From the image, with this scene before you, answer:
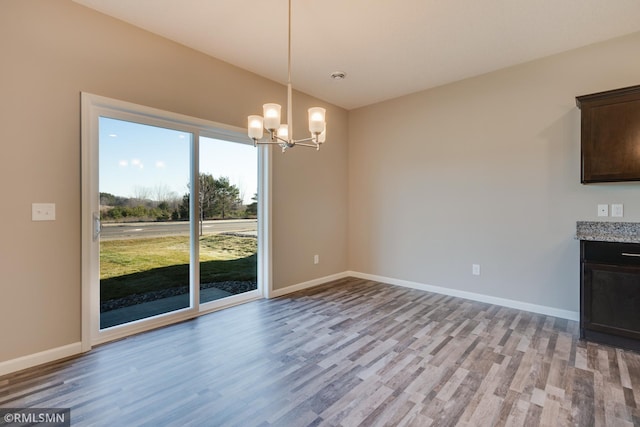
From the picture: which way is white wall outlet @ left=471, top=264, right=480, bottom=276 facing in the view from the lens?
facing the viewer

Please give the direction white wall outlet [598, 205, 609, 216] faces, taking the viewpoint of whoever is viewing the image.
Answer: facing the viewer

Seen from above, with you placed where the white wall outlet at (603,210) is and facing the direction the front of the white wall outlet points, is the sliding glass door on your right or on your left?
on your right

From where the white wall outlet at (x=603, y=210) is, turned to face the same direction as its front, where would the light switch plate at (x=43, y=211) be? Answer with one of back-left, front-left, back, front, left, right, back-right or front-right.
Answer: front-right

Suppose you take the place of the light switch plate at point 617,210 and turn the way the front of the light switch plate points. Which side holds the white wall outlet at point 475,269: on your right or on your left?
on your right

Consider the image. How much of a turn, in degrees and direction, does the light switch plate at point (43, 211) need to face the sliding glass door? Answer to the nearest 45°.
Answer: approximately 90° to its left

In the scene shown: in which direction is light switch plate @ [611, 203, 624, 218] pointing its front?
toward the camera

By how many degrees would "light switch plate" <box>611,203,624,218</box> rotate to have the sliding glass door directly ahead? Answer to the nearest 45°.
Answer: approximately 45° to its right

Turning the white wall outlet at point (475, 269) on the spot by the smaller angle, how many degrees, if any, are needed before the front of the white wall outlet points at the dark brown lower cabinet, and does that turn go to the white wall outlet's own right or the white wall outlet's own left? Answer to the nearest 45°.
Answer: approximately 45° to the white wall outlet's own left

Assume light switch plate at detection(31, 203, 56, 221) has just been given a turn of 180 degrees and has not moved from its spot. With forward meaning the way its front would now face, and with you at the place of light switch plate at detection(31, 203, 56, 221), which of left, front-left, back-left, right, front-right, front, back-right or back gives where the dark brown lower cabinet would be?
back-right
